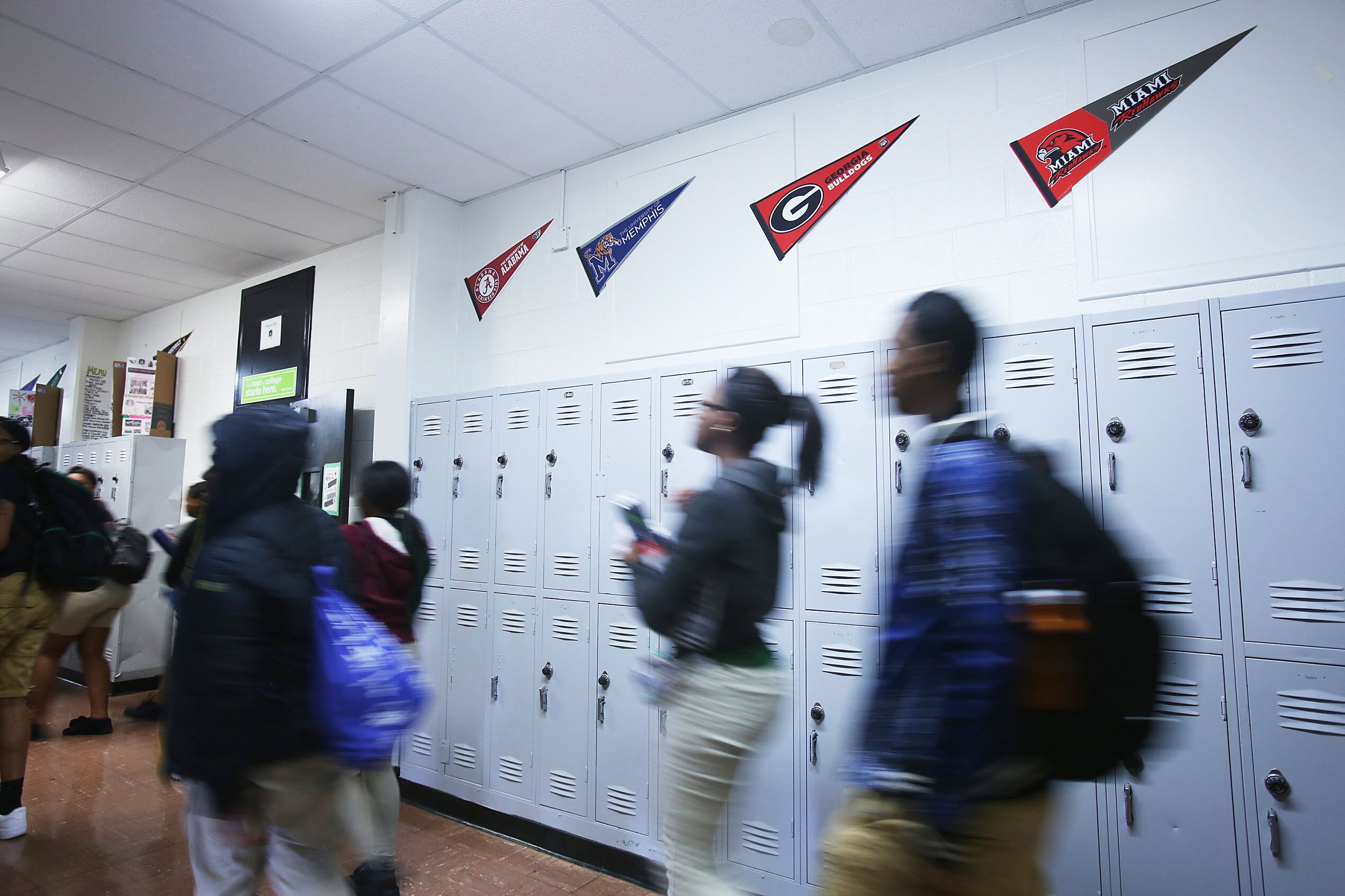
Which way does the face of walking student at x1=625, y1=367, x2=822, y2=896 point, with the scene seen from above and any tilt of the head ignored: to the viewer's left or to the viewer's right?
to the viewer's left

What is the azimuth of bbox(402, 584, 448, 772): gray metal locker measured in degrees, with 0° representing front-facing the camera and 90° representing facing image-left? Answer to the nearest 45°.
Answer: approximately 45°

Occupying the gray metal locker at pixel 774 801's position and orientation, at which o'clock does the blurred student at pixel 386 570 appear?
The blurred student is roughly at 1 o'clock from the gray metal locker.

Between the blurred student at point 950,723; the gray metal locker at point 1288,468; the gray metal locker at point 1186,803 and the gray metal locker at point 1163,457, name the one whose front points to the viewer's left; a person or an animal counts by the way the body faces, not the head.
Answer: the blurred student

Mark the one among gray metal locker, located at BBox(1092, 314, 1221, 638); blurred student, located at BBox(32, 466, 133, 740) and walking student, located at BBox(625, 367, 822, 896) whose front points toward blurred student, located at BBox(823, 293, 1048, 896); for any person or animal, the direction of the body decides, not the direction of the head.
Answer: the gray metal locker

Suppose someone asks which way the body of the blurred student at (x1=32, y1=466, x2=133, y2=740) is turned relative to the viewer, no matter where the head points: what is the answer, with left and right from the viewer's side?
facing to the left of the viewer

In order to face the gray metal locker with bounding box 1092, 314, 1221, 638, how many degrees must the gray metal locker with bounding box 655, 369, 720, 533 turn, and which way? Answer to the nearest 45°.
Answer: approximately 90° to its left

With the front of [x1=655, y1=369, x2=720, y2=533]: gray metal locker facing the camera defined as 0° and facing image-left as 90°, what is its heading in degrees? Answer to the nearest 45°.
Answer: approximately 45°

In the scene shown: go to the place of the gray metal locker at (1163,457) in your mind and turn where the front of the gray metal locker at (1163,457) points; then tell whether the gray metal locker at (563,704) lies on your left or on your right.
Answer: on your right
